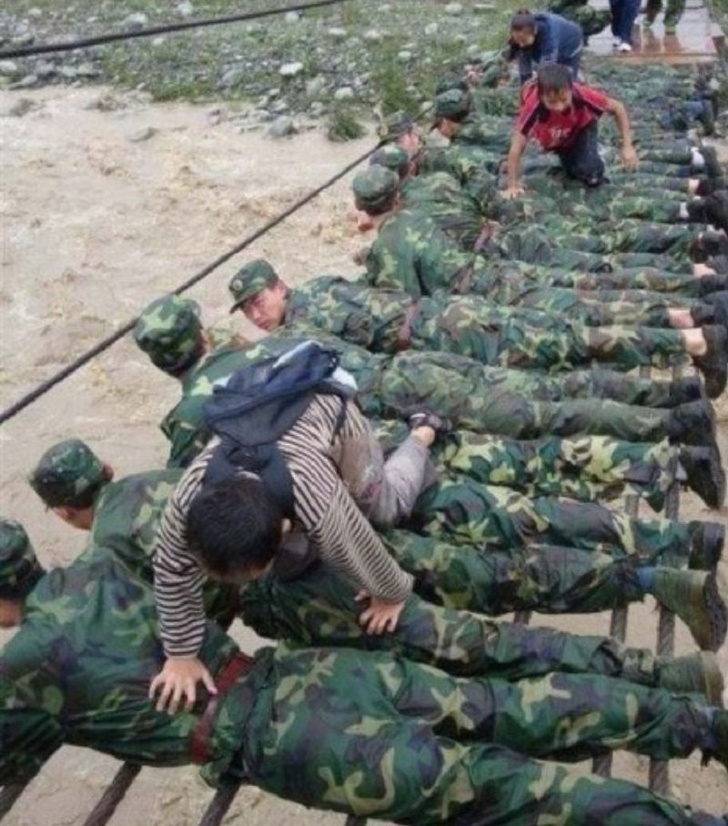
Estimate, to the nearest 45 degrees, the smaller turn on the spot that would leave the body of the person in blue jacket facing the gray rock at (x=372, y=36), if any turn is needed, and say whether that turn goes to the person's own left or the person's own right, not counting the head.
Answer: approximately 135° to the person's own right

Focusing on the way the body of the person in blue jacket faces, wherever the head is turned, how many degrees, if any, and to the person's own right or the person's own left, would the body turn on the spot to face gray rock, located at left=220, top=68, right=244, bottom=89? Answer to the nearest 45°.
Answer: approximately 90° to the person's own right

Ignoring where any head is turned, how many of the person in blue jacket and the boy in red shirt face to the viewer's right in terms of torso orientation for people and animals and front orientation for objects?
0

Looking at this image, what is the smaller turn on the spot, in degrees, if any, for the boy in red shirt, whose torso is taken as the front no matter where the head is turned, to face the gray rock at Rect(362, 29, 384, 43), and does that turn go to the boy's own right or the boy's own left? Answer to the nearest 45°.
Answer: approximately 180°

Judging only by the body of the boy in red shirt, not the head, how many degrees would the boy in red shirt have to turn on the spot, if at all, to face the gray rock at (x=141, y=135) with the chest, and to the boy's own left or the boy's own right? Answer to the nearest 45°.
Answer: approximately 135° to the boy's own right

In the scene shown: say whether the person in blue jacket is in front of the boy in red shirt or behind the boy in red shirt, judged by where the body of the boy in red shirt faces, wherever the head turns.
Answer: behind

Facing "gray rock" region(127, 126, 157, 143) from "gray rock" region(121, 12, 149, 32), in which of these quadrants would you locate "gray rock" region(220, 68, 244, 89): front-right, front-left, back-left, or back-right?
front-left

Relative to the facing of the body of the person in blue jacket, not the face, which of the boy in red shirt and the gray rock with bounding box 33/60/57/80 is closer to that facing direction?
the boy in red shirt

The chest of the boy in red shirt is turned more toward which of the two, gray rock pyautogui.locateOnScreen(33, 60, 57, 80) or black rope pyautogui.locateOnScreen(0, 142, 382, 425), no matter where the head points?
the black rope

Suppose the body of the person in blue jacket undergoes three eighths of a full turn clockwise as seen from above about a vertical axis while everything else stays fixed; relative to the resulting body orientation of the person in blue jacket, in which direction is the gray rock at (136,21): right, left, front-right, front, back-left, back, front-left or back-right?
front-left

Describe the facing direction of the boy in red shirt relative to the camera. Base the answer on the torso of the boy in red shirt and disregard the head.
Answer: toward the camera

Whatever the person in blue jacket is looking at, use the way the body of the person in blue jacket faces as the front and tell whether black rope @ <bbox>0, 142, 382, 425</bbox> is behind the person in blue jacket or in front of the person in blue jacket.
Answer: in front
